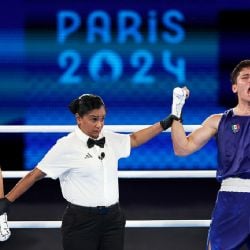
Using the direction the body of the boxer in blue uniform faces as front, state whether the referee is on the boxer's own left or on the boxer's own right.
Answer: on the boxer's own right

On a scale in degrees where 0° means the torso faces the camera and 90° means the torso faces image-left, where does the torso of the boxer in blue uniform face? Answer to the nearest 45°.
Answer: approximately 0°
